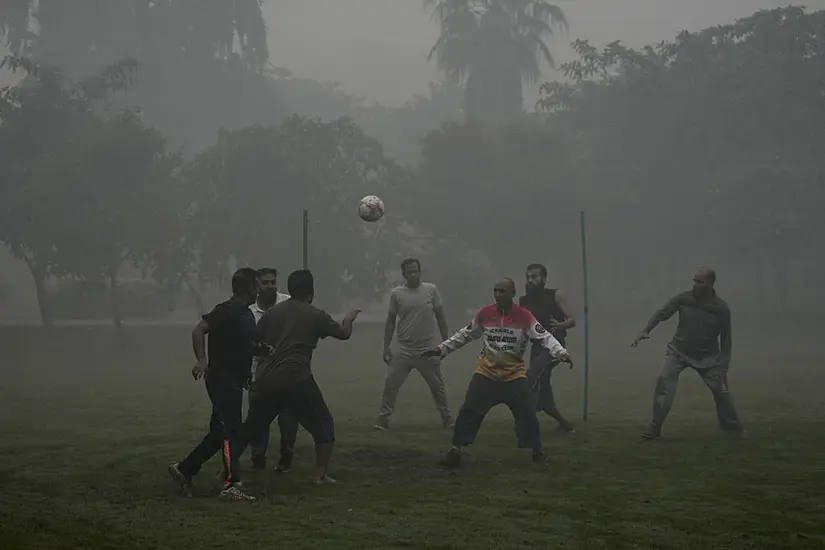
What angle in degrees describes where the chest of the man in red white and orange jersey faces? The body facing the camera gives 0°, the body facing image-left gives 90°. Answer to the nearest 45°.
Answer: approximately 0°

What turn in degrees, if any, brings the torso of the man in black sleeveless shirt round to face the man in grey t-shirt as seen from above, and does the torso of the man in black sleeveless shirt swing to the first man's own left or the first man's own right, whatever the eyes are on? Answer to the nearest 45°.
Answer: approximately 45° to the first man's own right

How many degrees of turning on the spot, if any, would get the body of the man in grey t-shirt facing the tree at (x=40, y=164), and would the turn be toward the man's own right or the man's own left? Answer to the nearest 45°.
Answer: approximately 135° to the man's own right

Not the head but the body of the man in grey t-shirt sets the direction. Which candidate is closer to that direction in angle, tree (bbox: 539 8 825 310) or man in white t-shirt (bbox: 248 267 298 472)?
the man in white t-shirt

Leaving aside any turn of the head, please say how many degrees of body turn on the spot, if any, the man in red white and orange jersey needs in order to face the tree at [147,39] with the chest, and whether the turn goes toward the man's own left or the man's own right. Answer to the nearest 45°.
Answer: approximately 135° to the man's own right

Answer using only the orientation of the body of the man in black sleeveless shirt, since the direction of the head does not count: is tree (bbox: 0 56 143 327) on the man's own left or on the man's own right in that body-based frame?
on the man's own right

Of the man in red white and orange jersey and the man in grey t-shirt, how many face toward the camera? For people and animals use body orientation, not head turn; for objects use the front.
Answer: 2

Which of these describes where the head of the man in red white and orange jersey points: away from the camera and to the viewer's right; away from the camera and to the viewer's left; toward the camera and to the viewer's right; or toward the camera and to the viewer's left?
toward the camera and to the viewer's left

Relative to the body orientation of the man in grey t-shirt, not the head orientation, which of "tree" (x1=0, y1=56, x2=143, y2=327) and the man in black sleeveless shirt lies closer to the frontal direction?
the man in black sleeveless shirt

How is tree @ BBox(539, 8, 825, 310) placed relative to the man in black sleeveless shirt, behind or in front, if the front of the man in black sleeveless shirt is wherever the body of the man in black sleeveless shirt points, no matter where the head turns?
behind

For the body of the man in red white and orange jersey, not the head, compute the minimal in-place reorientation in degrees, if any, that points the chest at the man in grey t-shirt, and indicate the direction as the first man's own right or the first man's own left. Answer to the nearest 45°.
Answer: approximately 135° to the first man's own right

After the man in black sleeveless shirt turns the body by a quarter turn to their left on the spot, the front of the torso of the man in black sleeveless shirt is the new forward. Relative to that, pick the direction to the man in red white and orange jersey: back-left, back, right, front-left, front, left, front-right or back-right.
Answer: front-right

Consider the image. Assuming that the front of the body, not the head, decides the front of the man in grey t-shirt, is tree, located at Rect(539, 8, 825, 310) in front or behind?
behind
